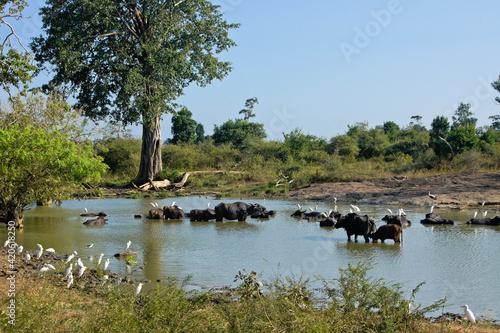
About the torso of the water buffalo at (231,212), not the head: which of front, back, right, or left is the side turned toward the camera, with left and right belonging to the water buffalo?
right

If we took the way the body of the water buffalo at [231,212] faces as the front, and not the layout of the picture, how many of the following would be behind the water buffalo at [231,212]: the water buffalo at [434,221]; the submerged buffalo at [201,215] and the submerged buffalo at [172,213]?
2

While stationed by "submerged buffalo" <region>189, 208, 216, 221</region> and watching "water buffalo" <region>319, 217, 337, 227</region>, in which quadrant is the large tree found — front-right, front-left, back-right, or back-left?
back-left

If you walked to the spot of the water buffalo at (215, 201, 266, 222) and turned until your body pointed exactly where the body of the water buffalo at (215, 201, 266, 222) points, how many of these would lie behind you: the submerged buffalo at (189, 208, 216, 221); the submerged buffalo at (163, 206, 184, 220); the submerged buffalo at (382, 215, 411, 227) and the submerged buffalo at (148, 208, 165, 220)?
3

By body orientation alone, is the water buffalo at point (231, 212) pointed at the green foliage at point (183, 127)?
no
